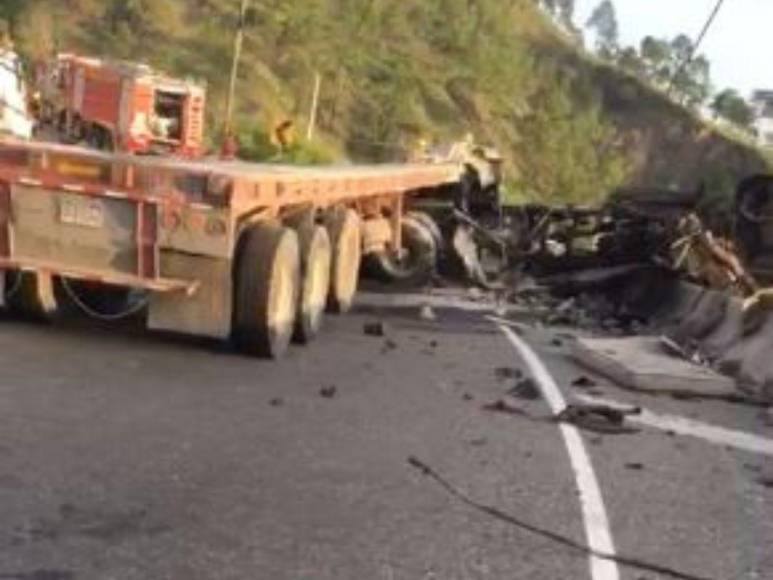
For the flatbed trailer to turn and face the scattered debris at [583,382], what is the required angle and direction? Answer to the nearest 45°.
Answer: approximately 45° to its right

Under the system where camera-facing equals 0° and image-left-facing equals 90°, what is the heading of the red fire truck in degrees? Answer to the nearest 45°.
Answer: approximately 135°

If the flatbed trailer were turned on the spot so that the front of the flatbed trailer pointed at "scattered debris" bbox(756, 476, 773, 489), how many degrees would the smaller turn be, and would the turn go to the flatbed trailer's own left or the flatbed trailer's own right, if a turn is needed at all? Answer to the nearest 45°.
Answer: approximately 90° to the flatbed trailer's own right

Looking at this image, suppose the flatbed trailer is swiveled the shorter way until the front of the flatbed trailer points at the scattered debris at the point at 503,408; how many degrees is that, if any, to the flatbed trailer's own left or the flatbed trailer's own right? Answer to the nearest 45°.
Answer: approximately 90° to the flatbed trailer's own right

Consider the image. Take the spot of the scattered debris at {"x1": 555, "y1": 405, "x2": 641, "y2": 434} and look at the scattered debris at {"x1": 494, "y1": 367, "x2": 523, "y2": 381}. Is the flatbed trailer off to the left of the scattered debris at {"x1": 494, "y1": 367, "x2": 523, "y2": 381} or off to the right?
left

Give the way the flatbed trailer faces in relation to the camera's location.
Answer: facing away from the viewer and to the right of the viewer
